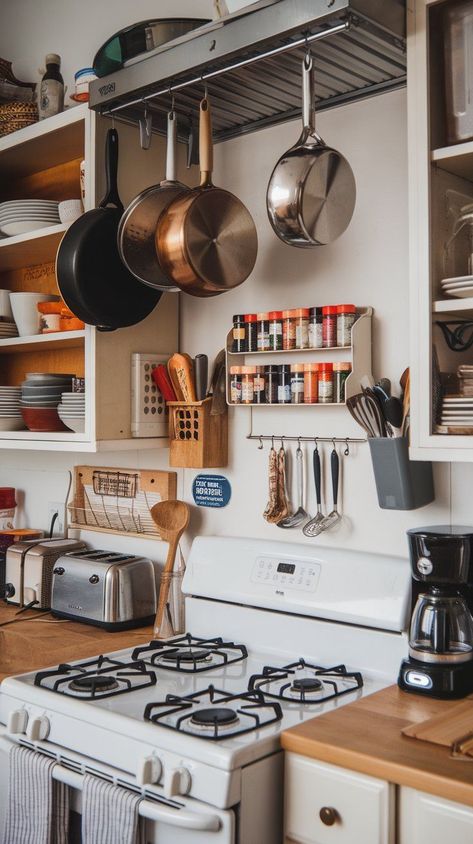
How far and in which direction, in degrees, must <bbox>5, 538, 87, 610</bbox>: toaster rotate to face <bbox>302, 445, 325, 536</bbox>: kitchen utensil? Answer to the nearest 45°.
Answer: approximately 90° to its left

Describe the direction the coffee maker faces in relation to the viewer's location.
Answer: facing the viewer and to the left of the viewer

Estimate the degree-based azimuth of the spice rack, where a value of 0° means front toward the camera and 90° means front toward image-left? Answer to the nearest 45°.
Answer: approximately 45°

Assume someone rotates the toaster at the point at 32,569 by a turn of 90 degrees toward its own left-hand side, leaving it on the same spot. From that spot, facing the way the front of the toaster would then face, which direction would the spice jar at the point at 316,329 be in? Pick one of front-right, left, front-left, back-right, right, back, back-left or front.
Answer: front

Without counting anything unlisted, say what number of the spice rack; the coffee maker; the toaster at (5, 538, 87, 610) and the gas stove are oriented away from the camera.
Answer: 0

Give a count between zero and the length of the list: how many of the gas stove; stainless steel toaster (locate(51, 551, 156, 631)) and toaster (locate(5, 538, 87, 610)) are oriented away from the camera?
0

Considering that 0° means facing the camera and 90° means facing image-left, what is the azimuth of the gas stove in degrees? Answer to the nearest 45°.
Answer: approximately 45°

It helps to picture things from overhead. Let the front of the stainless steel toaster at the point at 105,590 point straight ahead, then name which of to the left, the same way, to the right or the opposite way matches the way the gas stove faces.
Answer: the same way

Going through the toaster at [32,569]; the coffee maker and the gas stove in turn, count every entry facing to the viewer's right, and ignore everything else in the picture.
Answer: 0

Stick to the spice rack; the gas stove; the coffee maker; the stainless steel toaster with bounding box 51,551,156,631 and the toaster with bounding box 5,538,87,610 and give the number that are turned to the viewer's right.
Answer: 0

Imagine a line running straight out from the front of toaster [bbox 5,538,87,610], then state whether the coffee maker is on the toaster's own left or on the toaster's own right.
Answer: on the toaster's own left

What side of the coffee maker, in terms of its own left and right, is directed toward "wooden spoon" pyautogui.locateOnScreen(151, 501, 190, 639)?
right

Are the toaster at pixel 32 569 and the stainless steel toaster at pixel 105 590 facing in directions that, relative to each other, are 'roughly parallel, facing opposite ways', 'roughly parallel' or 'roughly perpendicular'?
roughly parallel

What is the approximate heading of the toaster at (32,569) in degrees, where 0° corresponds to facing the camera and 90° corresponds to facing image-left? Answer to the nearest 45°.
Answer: approximately 45°

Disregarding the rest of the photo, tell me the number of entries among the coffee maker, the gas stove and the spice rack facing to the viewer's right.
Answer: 0

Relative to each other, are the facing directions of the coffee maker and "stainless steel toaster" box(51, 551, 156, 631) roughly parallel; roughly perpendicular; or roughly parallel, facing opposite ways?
roughly parallel
